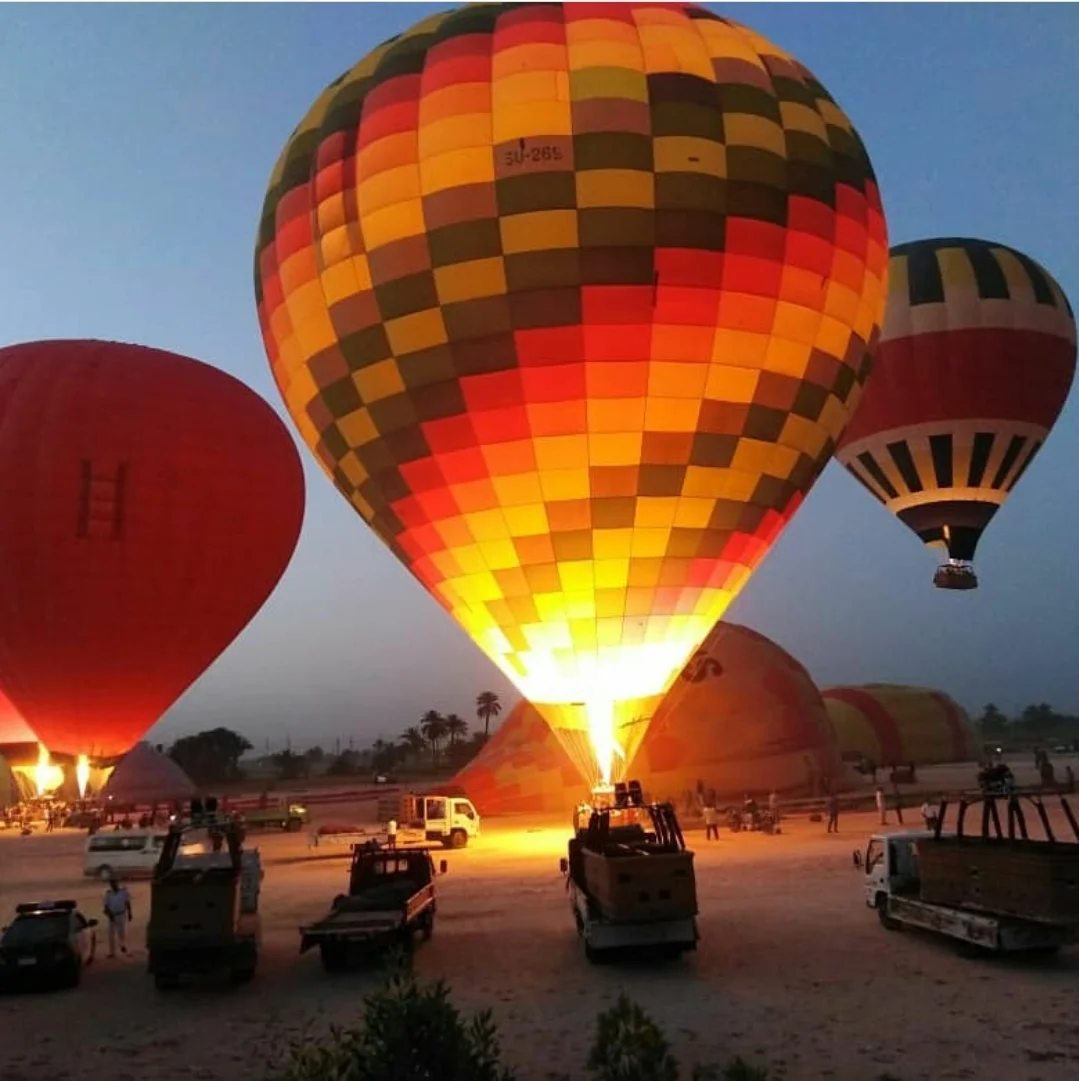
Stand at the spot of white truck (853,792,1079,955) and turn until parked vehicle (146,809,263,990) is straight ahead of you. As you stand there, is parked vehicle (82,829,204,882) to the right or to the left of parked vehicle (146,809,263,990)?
right

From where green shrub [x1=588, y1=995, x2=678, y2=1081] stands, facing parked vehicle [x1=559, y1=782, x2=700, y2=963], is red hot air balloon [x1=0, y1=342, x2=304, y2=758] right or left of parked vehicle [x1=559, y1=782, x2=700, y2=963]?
left

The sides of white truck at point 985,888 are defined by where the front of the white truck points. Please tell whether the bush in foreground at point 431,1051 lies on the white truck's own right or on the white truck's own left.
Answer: on the white truck's own left

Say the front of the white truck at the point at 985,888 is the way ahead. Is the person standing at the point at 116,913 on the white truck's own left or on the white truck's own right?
on the white truck's own left

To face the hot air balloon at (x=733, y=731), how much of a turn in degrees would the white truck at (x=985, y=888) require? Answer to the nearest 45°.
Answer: approximately 45° to its right

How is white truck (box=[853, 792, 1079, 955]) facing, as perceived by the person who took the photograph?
facing away from the viewer and to the left of the viewer

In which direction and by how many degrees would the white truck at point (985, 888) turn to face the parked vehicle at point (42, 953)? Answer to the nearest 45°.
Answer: approximately 45° to its left

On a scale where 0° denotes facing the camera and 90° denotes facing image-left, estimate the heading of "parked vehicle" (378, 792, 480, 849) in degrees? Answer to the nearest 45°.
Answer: approximately 270°

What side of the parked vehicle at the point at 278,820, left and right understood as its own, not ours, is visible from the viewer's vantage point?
right

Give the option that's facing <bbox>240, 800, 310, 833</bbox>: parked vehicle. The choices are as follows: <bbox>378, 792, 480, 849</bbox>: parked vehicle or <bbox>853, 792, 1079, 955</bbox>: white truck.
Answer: the white truck

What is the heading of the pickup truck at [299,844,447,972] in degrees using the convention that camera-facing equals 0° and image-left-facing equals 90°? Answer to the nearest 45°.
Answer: approximately 225°

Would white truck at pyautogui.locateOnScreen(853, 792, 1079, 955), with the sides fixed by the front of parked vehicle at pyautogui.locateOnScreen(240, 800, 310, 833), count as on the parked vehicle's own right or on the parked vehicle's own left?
on the parked vehicle's own right
